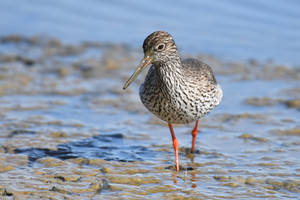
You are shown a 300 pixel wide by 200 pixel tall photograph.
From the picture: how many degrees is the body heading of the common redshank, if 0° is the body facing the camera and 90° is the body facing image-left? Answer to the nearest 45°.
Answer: approximately 45°
